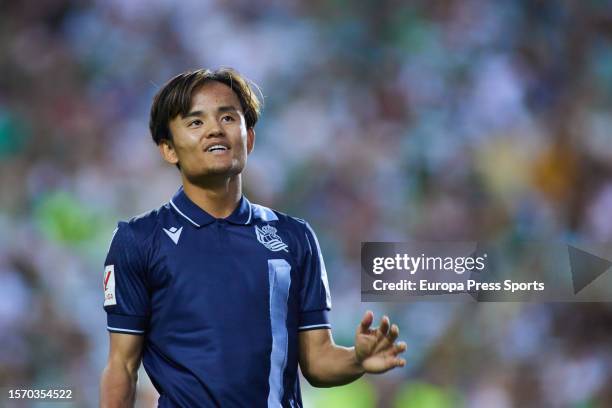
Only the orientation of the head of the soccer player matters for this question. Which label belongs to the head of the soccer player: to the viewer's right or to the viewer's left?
to the viewer's right

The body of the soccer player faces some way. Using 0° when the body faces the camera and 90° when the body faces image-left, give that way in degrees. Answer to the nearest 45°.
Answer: approximately 0°
